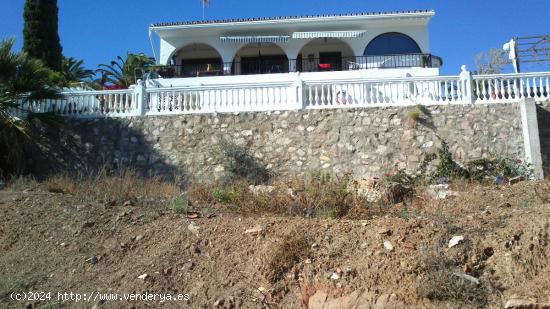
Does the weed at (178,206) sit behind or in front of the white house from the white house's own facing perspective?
in front

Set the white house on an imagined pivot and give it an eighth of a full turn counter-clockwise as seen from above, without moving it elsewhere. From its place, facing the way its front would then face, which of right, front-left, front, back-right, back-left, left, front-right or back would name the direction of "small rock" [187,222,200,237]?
front-right

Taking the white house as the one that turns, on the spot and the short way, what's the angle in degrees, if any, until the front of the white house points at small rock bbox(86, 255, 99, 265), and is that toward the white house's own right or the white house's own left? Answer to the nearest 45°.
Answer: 0° — it already faces it

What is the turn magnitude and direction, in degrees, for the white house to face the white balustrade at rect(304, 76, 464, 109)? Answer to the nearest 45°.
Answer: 0° — it already faces it

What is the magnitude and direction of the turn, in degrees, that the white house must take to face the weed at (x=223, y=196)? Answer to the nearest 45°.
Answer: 0° — it already faces it

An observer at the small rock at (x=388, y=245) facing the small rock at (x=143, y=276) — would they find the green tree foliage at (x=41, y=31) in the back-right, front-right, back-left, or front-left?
front-right

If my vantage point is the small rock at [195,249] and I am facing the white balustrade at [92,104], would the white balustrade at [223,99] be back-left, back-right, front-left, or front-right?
front-right

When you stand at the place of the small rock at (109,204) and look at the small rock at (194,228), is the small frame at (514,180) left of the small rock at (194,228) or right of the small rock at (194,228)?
left

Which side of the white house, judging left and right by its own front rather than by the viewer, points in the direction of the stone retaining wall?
front

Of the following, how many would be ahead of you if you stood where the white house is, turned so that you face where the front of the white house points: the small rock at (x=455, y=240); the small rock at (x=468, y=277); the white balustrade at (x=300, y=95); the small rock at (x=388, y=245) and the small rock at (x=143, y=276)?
5

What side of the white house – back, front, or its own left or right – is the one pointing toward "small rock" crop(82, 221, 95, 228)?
front

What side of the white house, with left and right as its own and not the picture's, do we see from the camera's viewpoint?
front

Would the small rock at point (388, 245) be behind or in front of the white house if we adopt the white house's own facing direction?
in front

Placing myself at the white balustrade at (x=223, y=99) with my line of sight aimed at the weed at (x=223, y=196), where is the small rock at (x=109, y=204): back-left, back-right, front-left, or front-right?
front-right
